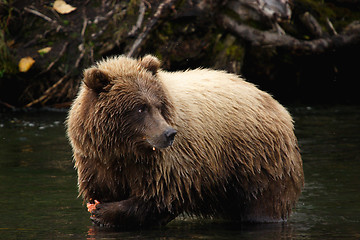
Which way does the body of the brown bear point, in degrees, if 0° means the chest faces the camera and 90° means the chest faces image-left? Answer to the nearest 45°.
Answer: approximately 90°

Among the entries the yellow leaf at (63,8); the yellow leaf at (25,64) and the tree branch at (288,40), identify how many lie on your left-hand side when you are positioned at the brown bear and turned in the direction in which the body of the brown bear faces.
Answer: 0

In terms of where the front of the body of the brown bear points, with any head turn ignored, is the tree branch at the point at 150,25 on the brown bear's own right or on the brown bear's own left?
on the brown bear's own right

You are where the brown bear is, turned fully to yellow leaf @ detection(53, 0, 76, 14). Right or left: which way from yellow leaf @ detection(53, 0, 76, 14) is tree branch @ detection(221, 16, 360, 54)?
right

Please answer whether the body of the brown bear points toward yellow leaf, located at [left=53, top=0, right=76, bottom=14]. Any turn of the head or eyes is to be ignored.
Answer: no

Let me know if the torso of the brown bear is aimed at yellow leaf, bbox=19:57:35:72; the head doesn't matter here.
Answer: no

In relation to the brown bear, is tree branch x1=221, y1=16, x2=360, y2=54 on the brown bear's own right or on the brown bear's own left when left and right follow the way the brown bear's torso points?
on the brown bear's own right

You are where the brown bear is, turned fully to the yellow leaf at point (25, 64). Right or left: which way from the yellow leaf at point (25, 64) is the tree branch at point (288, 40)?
right

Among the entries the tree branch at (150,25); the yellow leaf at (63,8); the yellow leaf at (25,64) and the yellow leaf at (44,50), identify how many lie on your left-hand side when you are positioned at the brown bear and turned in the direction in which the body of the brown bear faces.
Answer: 0

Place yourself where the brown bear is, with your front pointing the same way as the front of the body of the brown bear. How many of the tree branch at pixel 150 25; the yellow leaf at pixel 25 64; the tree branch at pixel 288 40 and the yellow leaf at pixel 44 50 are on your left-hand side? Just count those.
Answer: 0

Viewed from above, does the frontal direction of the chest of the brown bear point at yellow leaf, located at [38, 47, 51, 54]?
no
